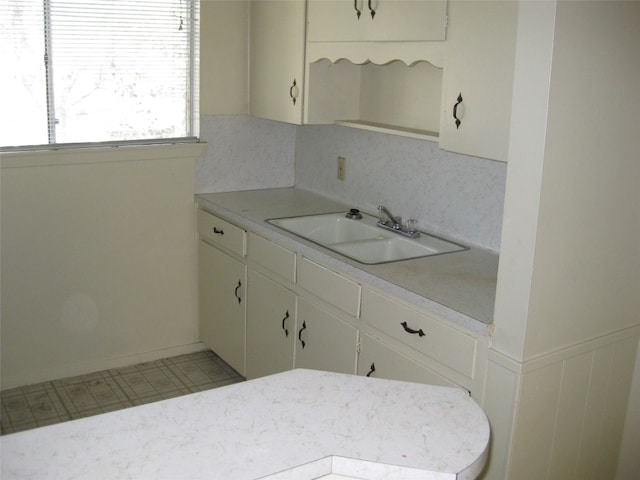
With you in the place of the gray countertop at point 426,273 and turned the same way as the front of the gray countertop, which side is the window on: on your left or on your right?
on your right

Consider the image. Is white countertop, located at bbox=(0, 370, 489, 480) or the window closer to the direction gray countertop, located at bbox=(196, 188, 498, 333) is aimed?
the white countertop

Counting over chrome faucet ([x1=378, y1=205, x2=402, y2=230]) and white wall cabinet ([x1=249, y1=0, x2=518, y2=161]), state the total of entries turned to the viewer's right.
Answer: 0

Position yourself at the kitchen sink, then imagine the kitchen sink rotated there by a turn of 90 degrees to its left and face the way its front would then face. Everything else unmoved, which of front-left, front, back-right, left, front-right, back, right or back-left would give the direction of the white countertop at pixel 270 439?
front-right

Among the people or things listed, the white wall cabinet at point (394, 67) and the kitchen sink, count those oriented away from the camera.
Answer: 0

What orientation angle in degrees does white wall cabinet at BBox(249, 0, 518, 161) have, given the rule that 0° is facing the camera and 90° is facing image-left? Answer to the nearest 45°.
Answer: approximately 45°

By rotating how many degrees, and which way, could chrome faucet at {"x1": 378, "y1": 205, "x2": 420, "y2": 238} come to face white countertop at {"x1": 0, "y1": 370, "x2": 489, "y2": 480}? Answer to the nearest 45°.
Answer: approximately 45° to its left

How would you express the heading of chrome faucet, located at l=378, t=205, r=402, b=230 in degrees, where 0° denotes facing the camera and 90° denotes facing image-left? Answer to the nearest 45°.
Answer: approximately 45°

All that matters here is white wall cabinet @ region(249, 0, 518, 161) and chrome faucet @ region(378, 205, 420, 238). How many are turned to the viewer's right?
0

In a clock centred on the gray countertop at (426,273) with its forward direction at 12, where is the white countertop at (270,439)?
the white countertop at (270,439) is roughly at 11 o'clock from the gray countertop at (426,273).

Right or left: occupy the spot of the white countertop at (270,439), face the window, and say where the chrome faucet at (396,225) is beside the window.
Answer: right

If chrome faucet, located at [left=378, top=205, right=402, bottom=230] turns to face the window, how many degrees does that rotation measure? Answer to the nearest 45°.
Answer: approximately 45° to its right

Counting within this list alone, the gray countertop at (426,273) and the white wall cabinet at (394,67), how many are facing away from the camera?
0

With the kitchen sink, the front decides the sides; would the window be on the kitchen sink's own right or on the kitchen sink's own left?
on the kitchen sink's own right

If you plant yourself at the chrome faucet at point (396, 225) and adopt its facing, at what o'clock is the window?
The window is roughly at 2 o'clock from the chrome faucet.

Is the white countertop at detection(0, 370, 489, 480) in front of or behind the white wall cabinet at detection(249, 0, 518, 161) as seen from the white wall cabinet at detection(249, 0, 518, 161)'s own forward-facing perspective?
in front
